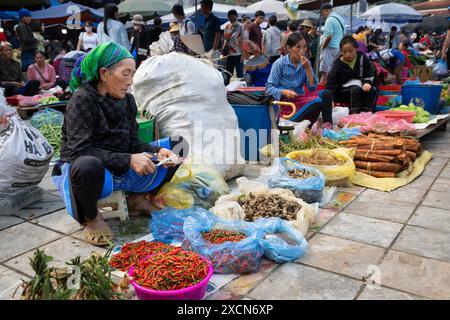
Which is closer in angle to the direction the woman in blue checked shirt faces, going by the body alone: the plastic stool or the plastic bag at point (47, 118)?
the plastic stool

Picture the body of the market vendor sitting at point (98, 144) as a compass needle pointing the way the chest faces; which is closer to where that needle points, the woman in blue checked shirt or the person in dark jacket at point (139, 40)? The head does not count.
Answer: the woman in blue checked shirt

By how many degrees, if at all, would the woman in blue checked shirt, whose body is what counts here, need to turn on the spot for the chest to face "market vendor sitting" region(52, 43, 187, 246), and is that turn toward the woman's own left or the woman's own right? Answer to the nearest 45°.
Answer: approximately 90° to the woman's own right

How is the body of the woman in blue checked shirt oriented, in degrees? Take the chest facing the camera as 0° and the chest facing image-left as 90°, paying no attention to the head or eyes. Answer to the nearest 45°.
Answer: approximately 315°

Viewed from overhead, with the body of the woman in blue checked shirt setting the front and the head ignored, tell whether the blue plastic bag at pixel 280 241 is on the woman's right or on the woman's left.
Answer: on the woman's right

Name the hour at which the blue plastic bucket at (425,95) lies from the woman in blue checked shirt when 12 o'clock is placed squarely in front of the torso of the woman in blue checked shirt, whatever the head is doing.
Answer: The blue plastic bucket is roughly at 9 o'clock from the woman in blue checked shirt.

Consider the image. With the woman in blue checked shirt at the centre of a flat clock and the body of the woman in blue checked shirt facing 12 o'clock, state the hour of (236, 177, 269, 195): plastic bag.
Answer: The plastic bag is roughly at 2 o'clock from the woman in blue checked shirt.

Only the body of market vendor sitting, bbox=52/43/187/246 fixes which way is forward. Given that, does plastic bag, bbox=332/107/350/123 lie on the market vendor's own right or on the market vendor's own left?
on the market vendor's own left

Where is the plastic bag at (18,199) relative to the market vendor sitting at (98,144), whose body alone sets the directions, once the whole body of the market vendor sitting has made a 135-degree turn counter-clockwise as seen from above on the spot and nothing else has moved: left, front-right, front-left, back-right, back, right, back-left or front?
front-left

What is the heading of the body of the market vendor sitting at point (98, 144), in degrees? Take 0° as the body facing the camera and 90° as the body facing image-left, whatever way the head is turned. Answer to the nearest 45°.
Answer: approximately 315°

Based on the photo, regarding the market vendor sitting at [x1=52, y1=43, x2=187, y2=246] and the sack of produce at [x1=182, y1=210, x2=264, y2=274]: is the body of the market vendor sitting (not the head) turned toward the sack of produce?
yes

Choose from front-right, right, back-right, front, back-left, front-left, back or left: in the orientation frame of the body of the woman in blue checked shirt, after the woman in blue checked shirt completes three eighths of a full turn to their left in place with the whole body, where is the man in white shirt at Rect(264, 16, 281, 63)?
front

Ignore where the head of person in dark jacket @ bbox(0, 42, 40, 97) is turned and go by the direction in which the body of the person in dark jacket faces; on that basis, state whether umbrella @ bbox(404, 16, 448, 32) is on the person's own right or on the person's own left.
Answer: on the person's own left

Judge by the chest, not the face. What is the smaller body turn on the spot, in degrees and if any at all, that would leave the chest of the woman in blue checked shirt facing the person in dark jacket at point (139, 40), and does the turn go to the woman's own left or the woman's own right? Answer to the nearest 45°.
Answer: approximately 180°
